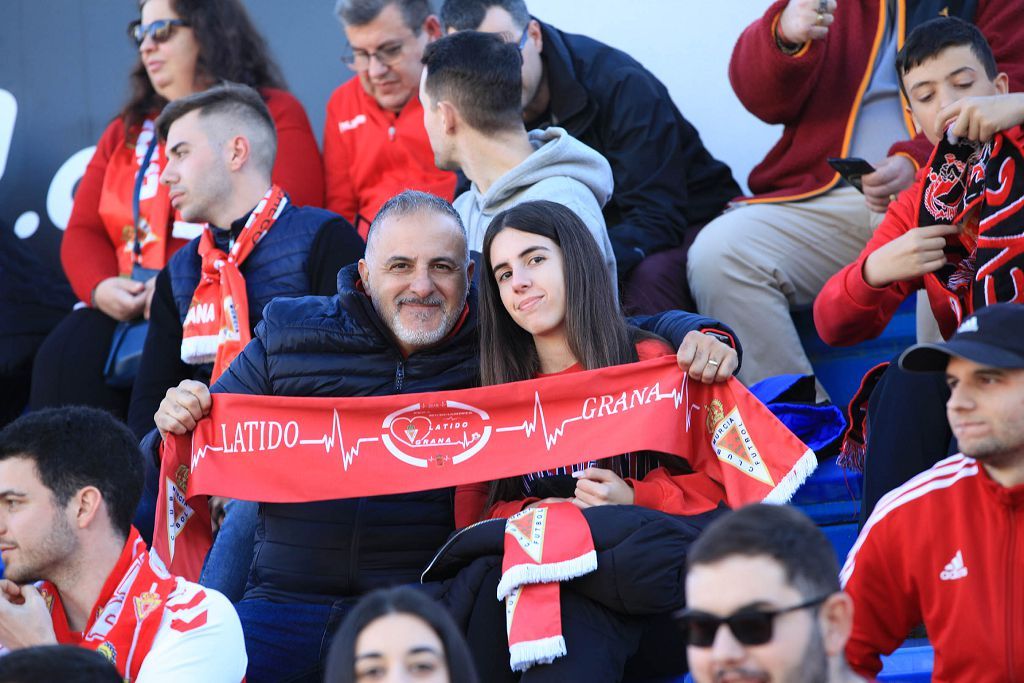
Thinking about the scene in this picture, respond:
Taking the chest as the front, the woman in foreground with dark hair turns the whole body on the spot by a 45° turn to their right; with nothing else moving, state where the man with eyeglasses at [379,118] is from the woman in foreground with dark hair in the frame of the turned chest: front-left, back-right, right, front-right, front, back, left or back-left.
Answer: back-right

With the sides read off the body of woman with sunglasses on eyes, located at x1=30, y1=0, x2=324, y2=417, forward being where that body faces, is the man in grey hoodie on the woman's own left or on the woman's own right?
on the woman's own left

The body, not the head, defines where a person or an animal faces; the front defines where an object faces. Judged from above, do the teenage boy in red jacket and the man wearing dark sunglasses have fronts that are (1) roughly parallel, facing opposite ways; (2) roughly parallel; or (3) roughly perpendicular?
roughly parallel

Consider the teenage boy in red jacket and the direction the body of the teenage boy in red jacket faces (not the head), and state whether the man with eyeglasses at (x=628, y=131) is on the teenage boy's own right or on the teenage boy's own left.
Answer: on the teenage boy's own right

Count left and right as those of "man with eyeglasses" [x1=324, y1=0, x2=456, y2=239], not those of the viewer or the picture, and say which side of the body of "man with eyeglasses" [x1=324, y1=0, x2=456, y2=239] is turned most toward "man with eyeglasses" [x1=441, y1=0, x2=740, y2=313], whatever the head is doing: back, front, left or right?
left

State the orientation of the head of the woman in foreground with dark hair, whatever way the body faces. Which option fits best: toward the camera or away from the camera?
toward the camera

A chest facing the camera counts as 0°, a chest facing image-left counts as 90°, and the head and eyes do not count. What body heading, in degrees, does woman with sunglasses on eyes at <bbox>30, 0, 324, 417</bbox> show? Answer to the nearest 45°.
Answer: approximately 45°

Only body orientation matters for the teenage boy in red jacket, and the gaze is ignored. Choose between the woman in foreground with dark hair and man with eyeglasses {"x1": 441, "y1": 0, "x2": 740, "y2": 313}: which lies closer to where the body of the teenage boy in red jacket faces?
the woman in foreground with dark hair

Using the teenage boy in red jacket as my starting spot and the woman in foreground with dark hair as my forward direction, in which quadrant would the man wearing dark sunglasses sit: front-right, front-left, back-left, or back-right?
front-left

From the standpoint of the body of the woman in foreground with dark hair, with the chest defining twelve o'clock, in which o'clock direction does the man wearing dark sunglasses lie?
The man wearing dark sunglasses is roughly at 10 o'clock from the woman in foreground with dark hair.

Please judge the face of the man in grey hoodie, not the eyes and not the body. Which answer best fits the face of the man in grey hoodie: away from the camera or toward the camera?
away from the camera

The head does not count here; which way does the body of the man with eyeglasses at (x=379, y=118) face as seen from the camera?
toward the camera

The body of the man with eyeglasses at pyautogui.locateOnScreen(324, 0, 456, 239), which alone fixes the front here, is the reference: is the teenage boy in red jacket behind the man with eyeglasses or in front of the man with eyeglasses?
in front

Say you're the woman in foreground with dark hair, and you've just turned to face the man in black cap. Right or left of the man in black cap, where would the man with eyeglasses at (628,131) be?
left

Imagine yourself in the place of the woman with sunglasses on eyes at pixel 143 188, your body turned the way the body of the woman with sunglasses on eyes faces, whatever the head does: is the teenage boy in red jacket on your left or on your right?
on your left

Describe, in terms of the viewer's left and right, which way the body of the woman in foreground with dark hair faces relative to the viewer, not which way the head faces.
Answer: facing the viewer

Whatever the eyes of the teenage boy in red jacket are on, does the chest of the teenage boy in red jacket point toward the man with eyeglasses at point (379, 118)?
no

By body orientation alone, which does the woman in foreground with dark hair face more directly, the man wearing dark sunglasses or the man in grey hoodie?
the man wearing dark sunglasses
